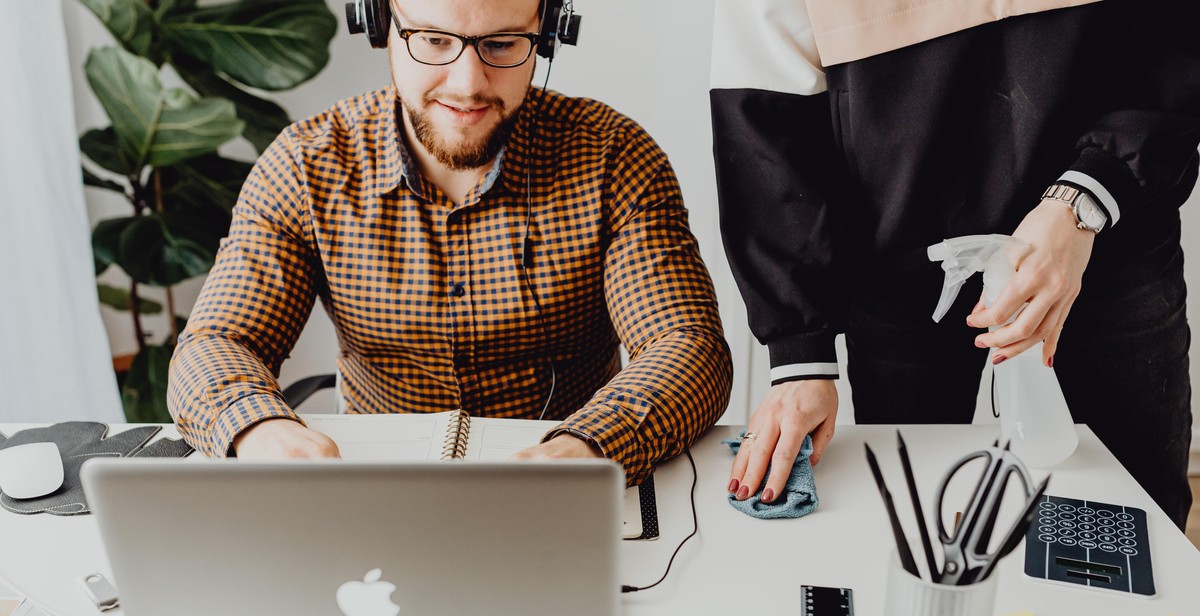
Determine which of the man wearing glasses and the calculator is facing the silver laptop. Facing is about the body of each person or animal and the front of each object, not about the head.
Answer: the man wearing glasses

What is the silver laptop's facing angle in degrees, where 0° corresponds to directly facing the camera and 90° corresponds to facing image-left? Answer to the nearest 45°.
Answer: approximately 180°

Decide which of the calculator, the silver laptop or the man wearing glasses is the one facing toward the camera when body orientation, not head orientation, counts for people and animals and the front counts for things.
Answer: the man wearing glasses

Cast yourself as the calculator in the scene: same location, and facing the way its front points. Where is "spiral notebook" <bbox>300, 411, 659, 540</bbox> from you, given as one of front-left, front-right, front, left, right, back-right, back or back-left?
left

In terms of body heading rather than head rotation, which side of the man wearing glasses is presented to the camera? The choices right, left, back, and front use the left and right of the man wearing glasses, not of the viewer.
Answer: front

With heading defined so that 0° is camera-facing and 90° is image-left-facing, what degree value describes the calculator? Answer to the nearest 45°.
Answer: approximately 180°

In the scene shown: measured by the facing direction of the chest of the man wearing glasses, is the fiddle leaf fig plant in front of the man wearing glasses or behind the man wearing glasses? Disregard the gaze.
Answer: behind
